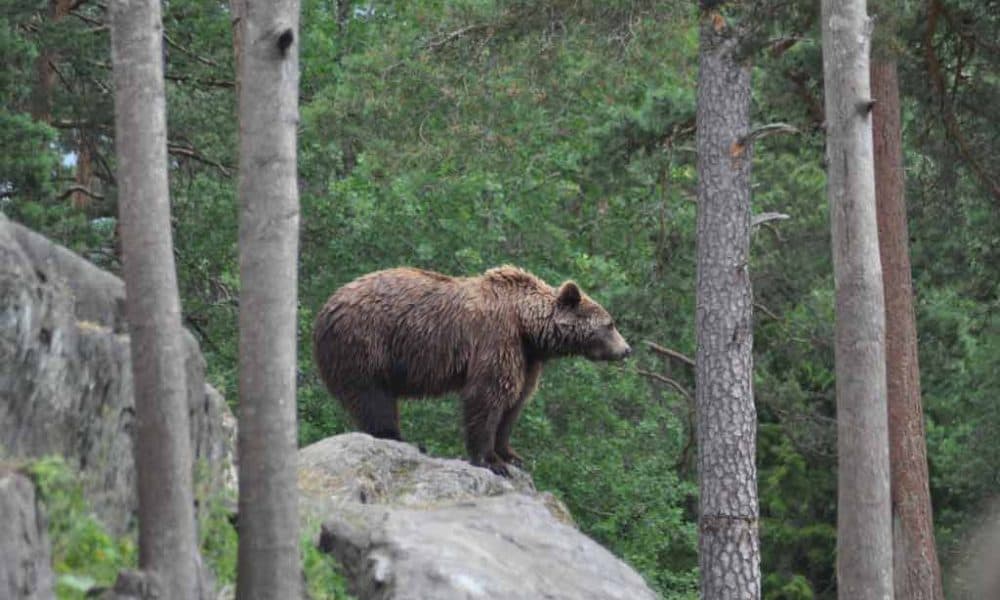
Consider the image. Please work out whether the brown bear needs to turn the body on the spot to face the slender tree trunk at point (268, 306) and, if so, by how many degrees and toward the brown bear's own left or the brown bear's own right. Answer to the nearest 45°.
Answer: approximately 90° to the brown bear's own right

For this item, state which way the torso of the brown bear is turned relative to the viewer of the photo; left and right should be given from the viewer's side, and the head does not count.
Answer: facing to the right of the viewer

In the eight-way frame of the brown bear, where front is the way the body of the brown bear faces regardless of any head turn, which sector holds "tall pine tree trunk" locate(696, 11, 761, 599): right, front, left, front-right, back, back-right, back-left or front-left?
front-left

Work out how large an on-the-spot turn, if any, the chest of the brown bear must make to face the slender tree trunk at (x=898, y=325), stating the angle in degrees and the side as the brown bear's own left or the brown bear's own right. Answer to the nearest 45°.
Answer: approximately 45° to the brown bear's own left

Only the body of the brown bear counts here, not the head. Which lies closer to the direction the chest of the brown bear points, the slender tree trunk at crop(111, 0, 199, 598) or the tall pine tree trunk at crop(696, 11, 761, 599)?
the tall pine tree trunk

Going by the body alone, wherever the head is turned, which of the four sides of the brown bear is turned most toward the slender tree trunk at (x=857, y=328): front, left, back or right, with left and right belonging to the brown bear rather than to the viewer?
front
